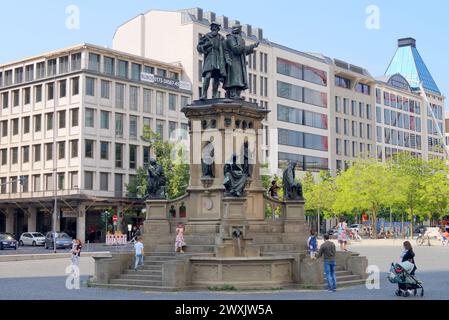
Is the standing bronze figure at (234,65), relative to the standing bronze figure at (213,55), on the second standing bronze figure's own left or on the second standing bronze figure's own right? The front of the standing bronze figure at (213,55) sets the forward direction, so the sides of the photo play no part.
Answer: on the second standing bronze figure's own left

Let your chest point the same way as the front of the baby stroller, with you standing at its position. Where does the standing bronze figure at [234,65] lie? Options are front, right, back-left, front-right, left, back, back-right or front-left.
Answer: right

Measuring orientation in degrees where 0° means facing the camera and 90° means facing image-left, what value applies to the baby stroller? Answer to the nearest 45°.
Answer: approximately 45°

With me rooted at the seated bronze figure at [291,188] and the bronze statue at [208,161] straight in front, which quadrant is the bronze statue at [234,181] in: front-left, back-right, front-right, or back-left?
front-left

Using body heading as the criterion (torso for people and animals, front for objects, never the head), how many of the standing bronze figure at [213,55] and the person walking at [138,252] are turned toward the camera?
1

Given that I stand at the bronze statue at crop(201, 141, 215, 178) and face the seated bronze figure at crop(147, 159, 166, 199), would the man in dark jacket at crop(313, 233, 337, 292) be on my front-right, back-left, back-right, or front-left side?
back-left

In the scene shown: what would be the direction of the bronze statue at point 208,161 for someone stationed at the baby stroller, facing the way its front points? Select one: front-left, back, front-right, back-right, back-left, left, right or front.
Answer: right

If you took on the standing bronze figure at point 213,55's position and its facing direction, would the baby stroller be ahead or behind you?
ahead

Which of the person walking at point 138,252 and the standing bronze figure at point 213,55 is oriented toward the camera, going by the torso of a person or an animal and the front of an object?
the standing bronze figure

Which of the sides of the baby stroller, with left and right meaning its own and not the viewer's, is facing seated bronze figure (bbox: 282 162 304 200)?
right
